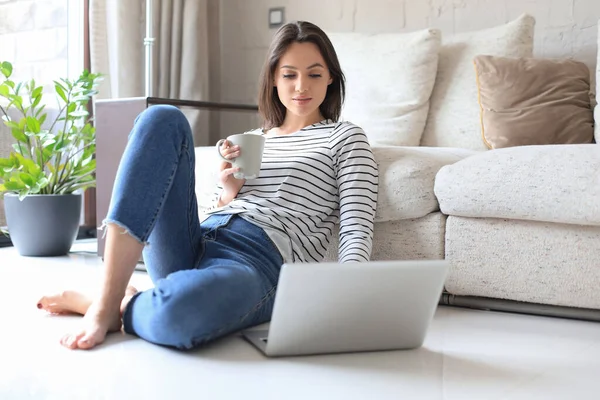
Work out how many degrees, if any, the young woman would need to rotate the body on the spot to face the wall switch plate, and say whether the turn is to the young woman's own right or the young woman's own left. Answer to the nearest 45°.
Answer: approximately 135° to the young woman's own right

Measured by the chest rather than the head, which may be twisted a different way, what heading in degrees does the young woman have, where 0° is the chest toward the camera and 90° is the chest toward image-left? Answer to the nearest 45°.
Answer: approximately 45°

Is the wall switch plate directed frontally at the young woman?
yes

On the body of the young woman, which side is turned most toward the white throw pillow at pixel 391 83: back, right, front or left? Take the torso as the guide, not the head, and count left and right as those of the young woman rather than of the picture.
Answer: back

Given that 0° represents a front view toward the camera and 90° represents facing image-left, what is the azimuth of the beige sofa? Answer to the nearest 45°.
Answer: approximately 0°

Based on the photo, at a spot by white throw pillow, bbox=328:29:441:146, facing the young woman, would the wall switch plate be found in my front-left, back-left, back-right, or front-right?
back-right

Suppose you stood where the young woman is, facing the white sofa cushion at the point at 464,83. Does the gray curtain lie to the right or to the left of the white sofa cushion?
left

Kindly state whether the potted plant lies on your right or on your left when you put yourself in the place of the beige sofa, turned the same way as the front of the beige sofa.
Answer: on your right

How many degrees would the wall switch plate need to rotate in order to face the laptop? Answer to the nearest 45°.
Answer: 0° — it already faces it

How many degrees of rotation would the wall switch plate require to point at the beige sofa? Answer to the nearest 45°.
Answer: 0° — it already faces it

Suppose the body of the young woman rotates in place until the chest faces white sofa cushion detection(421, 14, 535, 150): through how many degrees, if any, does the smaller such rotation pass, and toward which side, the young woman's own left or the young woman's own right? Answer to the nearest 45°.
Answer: approximately 180°

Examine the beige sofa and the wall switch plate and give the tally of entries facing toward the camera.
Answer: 2
